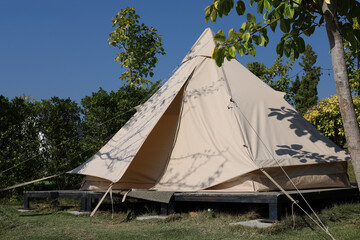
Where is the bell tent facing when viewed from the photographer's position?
facing the viewer and to the left of the viewer

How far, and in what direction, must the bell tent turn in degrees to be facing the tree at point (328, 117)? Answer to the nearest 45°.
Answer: approximately 180°

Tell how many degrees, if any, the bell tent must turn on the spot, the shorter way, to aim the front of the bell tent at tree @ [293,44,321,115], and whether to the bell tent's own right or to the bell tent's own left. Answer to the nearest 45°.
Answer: approximately 135° to the bell tent's own right

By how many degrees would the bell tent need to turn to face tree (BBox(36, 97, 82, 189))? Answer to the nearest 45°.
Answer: approximately 90° to its right

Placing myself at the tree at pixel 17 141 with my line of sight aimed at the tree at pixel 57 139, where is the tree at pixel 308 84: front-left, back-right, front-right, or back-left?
front-left

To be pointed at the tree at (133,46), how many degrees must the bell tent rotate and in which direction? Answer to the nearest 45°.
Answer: approximately 90° to its right

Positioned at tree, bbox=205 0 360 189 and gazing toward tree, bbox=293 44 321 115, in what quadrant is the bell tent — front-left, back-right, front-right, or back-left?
front-left

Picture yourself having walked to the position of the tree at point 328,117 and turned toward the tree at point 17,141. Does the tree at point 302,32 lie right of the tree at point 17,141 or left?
left

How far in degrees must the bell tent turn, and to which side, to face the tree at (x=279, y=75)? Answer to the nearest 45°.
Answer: approximately 135° to its right
